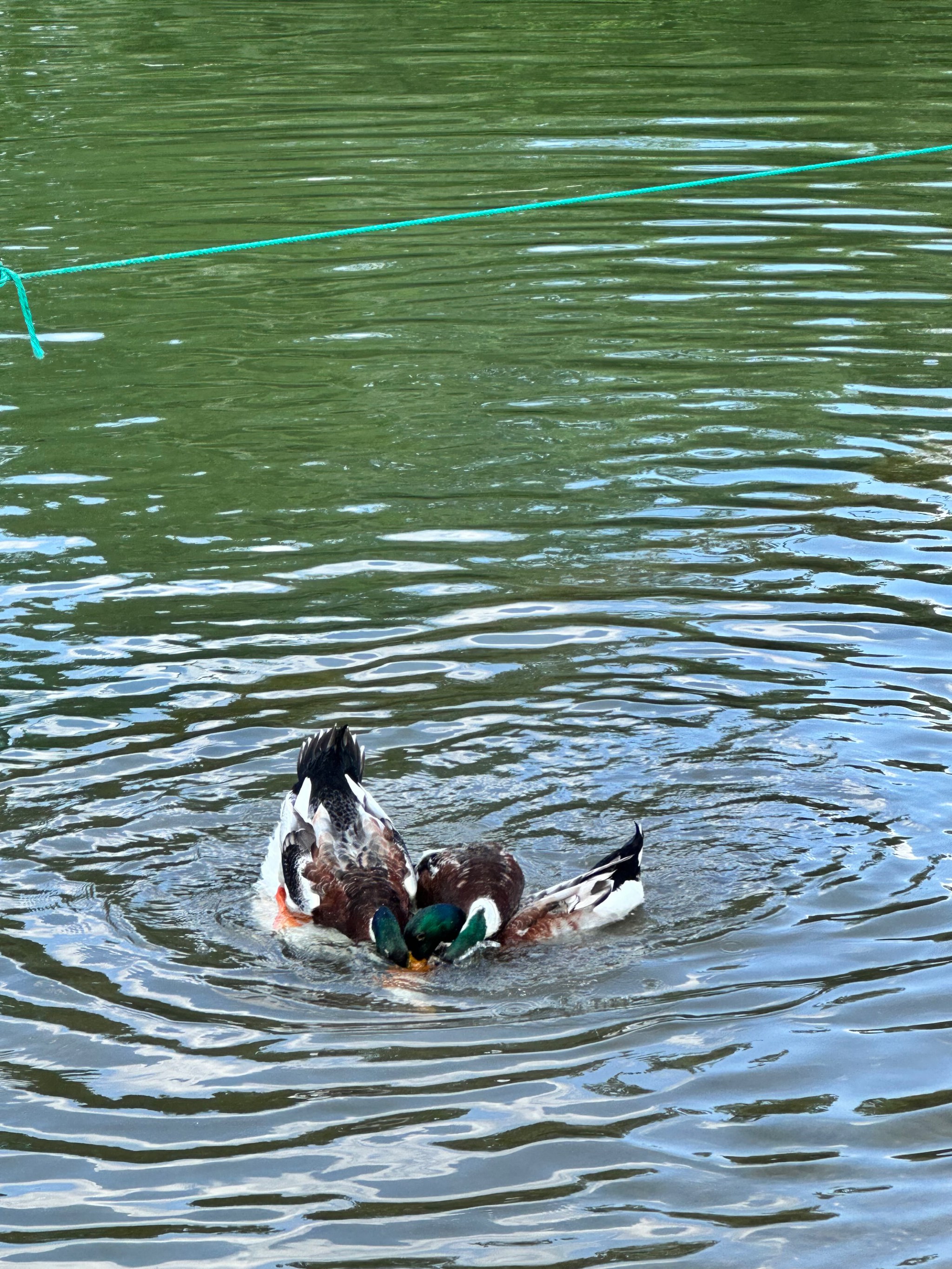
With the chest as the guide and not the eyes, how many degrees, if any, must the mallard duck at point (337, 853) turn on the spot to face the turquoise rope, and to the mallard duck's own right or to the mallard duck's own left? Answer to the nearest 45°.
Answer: approximately 180°

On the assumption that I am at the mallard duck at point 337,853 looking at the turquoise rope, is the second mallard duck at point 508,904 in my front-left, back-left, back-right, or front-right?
back-right

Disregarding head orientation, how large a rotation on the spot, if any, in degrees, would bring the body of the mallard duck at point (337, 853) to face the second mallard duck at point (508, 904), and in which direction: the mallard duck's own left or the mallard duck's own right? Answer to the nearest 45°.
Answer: approximately 45° to the mallard duck's own left

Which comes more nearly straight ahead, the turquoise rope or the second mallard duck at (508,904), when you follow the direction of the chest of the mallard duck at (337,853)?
the second mallard duck

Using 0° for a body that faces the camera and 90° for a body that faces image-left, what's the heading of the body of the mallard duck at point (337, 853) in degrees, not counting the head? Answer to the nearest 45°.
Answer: approximately 0°

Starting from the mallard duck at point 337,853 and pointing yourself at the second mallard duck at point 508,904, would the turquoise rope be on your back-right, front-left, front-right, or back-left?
back-left
